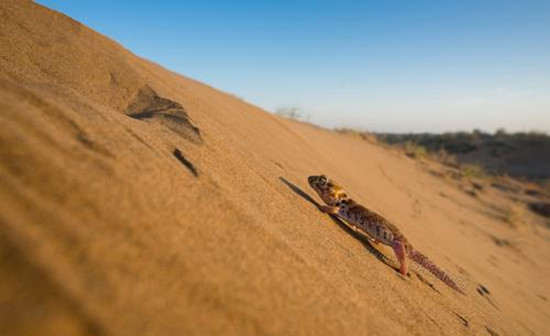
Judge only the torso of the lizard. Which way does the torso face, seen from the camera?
to the viewer's left

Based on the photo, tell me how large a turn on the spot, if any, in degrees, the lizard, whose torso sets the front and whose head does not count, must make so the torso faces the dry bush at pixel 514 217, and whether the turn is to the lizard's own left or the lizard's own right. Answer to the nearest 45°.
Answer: approximately 90° to the lizard's own right
